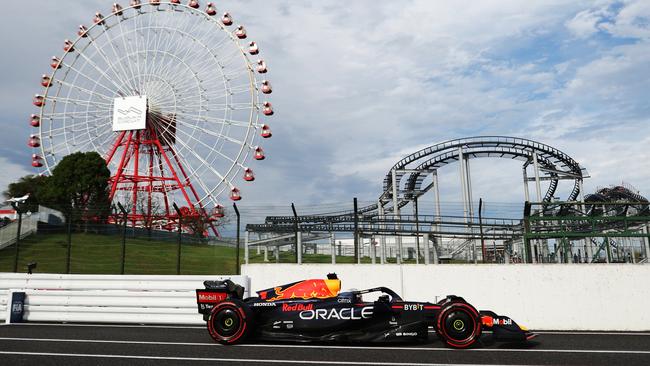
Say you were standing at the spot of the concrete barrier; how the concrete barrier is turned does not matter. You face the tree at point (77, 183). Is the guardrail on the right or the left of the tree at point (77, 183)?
left

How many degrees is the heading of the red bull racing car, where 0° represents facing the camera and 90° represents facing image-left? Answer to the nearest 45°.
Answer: approximately 270°

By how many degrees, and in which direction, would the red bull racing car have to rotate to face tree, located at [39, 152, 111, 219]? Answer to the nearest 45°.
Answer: approximately 135° to its left

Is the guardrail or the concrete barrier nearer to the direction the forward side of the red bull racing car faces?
the concrete barrier

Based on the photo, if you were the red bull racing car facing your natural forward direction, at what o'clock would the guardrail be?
The guardrail is roughly at 7 o'clock from the red bull racing car.

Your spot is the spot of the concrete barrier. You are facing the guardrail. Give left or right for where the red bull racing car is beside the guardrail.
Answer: left
